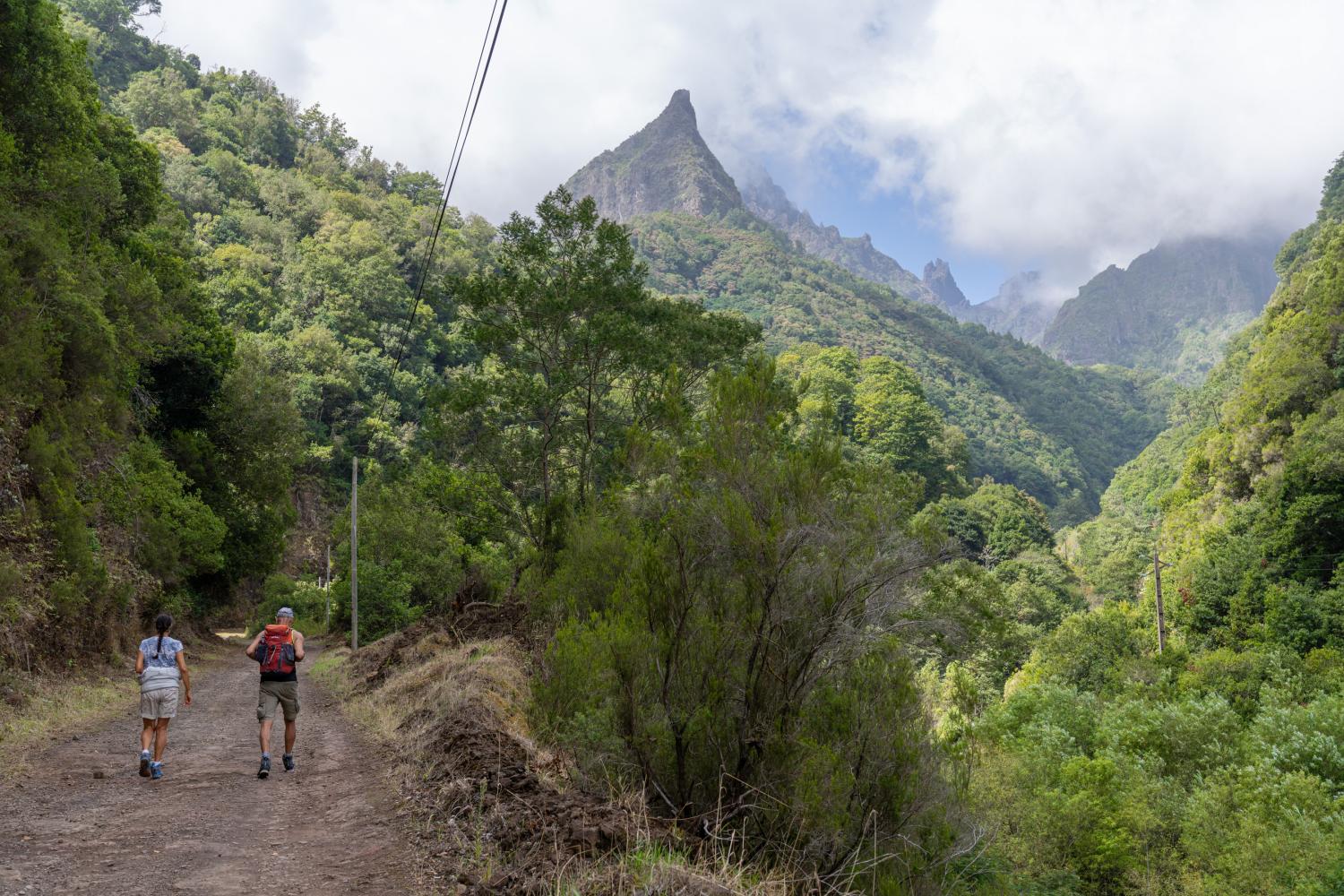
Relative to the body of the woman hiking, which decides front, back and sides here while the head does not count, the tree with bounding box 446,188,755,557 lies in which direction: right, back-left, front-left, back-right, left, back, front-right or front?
front-right

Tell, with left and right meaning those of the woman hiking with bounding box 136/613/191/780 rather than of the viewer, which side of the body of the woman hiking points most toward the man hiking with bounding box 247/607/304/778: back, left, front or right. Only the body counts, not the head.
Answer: right

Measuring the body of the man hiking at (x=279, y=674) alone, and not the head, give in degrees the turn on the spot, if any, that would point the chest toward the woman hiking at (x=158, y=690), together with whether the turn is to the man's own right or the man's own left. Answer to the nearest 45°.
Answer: approximately 90° to the man's own left

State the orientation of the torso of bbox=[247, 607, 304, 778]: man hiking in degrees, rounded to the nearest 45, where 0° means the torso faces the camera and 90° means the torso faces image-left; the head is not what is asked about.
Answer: approximately 180°

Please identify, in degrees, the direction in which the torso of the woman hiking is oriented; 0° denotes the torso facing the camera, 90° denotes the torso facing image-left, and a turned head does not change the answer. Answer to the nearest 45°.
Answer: approximately 180°

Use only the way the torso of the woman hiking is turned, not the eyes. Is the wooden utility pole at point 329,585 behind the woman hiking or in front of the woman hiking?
in front

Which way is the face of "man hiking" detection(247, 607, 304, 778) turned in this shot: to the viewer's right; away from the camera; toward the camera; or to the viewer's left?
away from the camera

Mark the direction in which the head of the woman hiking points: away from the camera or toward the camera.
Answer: away from the camera

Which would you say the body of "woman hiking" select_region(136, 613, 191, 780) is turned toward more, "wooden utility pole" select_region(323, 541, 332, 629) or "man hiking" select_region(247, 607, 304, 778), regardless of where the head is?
the wooden utility pole

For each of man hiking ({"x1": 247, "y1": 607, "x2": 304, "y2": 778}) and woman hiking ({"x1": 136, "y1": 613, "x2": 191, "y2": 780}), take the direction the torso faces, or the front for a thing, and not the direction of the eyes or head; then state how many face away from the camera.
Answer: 2

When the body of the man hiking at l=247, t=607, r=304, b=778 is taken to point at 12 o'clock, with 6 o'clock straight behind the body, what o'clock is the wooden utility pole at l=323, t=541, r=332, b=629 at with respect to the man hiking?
The wooden utility pole is roughly at 12 o'clock from the man hiking.

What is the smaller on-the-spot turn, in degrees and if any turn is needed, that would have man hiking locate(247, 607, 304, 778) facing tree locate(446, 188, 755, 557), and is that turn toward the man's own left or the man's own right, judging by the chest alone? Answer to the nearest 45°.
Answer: approximately 45° to the man's own right
